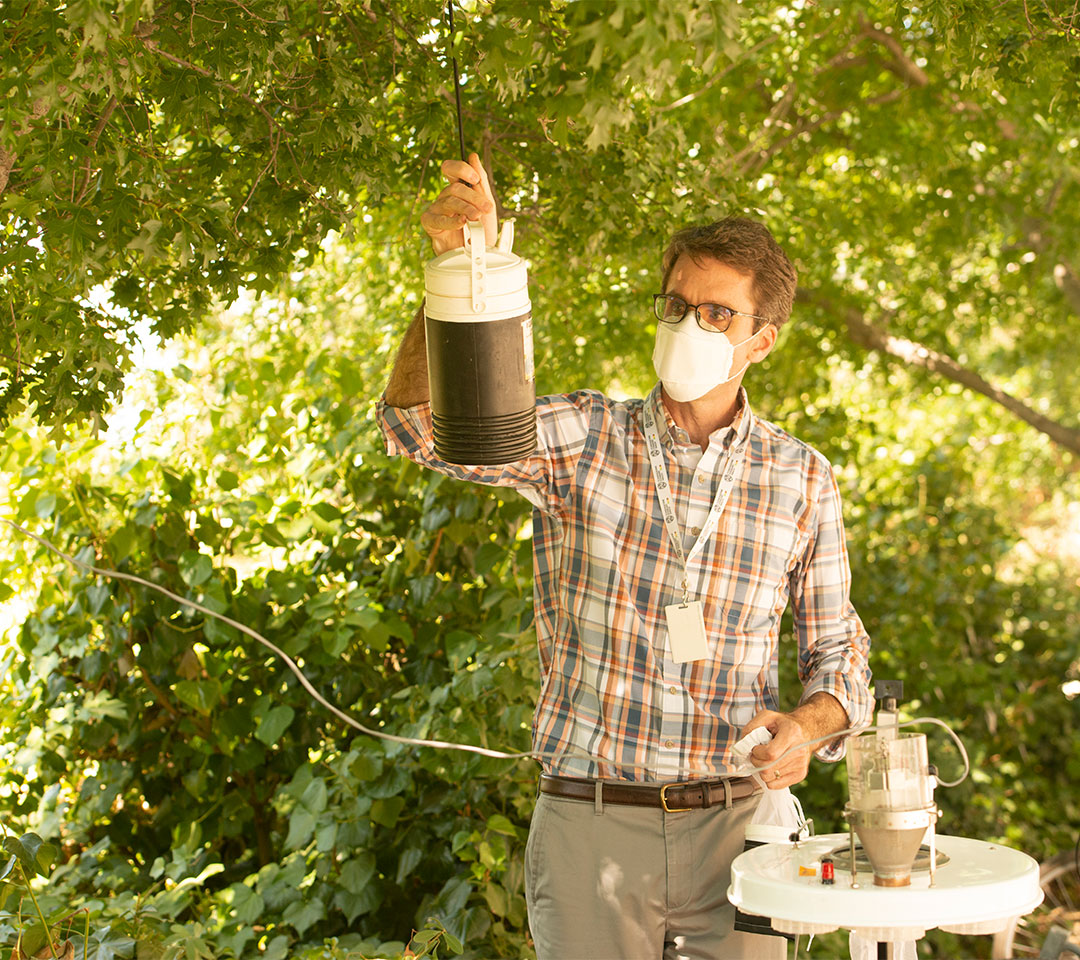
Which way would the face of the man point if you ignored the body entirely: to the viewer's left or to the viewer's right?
to the viewer's left

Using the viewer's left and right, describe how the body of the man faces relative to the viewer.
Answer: facing the viewer

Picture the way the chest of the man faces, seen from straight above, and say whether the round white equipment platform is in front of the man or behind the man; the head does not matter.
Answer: in front
